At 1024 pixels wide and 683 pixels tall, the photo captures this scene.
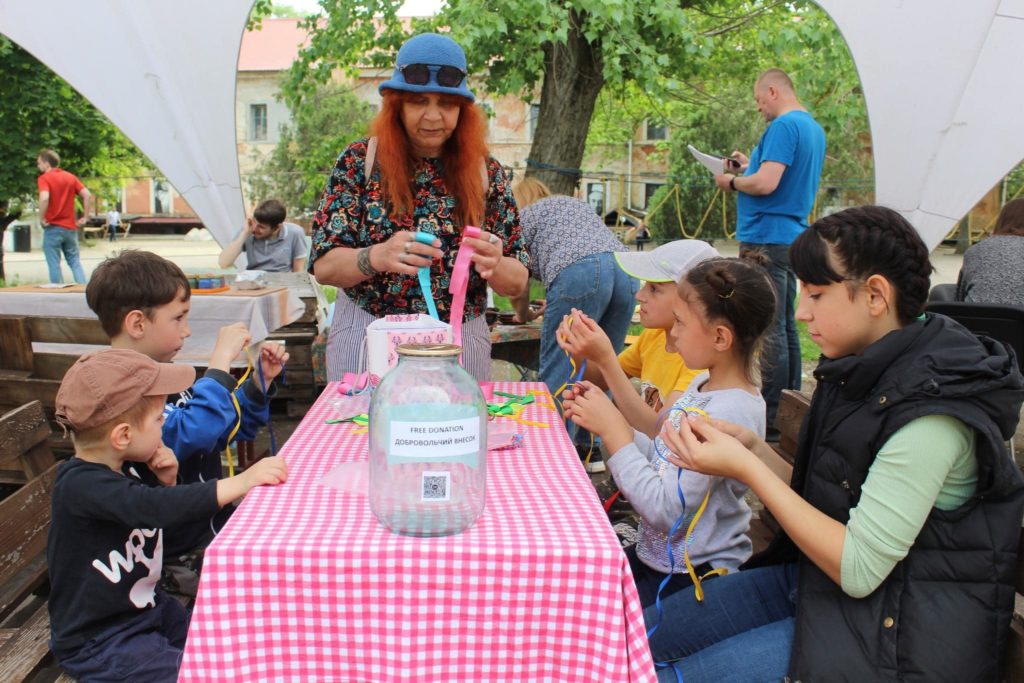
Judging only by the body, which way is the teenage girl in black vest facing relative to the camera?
to the viewer's left

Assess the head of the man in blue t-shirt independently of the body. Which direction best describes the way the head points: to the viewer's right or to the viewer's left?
to the viewer's left

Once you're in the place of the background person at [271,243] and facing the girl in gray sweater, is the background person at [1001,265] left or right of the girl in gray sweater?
left

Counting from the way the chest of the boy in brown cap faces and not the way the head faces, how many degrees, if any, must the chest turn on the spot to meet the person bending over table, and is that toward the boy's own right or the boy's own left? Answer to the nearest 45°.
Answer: approximately 45° to the boy's own left

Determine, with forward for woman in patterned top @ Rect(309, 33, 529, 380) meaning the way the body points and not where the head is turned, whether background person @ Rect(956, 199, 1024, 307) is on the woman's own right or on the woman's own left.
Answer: on the woman's own left

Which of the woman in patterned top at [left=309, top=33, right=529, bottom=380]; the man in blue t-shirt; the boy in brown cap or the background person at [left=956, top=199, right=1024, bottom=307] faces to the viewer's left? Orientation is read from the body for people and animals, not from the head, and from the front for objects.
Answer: the man in blue t-shirt

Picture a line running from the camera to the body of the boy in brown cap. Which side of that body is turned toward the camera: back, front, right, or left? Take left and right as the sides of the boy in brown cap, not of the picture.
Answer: right

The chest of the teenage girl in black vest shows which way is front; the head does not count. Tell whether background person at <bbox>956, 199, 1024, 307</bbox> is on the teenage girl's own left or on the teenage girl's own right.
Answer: on the teenage girl's own right

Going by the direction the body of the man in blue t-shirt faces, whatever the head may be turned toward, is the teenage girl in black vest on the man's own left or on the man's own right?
on the man's own left

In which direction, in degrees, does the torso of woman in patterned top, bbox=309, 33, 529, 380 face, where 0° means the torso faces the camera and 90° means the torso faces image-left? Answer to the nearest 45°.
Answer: approximately 0°

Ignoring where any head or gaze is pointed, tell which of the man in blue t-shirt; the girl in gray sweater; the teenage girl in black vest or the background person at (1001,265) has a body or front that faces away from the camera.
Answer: the background person

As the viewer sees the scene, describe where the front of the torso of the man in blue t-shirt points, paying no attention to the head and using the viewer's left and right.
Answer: facing to the left of the viewer

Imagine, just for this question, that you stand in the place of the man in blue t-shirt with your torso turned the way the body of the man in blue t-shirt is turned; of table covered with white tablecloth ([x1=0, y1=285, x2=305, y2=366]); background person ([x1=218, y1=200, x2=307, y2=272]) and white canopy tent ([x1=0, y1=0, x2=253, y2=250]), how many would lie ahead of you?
3
